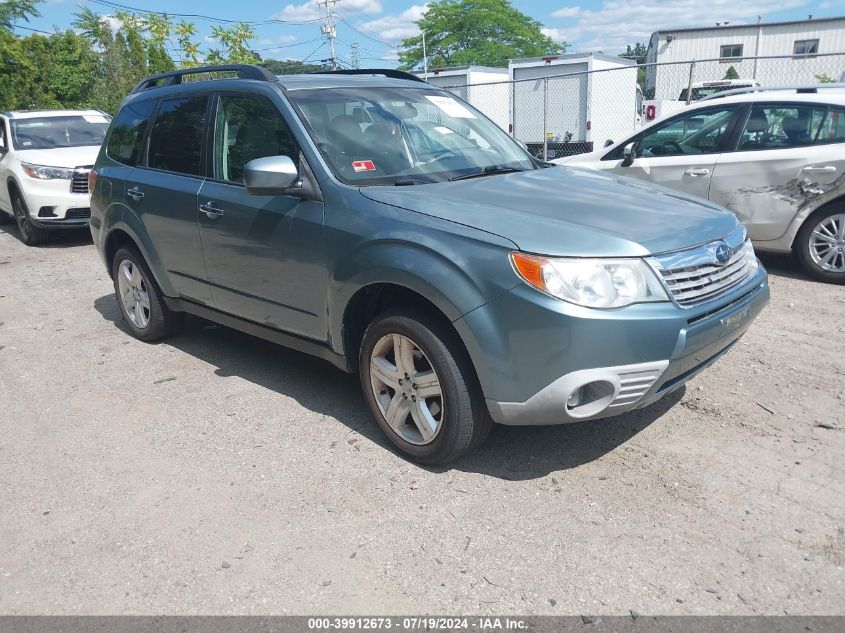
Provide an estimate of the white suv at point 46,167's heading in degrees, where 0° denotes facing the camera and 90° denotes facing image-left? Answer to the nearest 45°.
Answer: approximately 315°

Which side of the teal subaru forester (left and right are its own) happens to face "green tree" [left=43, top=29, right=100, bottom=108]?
back

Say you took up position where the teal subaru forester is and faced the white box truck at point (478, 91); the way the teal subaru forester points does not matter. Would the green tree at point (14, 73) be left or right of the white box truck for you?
left

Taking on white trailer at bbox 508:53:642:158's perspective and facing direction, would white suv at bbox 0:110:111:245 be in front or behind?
behind

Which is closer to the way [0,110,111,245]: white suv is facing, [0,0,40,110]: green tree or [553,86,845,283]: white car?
the white car

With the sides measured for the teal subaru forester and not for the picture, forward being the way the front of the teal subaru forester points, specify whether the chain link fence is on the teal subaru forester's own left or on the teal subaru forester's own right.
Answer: on the teal subaru forester's own left

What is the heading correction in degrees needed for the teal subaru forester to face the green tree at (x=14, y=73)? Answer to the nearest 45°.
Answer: approximately 180°

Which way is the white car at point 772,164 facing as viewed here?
to the viewer's left

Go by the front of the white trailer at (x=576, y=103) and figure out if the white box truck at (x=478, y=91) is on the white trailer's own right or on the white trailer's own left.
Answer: on the white trailer's own left

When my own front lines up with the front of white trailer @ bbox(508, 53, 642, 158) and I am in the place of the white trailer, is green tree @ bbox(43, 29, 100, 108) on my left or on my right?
on my left

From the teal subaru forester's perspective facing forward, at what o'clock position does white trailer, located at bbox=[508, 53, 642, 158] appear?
The white trailer is roughly at 8 o'clock from the teal subaru forester.

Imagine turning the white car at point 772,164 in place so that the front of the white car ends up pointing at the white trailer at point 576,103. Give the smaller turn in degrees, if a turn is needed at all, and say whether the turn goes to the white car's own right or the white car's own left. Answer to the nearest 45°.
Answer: approximately 90° to the white car's own right

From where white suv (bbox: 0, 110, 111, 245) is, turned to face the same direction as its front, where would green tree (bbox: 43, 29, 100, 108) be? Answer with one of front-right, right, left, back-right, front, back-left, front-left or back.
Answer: back-left

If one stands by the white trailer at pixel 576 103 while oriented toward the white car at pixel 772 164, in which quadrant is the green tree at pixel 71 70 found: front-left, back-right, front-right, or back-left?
back-right
